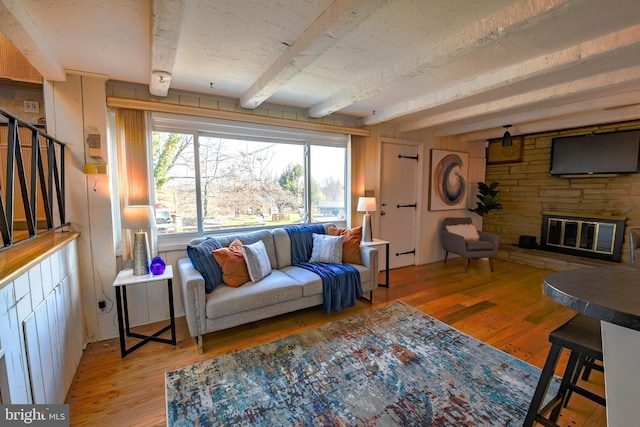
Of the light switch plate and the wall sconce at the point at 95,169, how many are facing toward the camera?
2

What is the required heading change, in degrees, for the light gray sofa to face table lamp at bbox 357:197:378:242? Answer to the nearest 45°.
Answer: approximately 90° to its left

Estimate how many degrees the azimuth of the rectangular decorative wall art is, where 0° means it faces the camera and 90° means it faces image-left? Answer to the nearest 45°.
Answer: approximately 315°

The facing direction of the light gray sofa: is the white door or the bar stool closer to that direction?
the bar stool

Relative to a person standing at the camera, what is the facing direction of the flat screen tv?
facing the viewer and to the left of the viewer

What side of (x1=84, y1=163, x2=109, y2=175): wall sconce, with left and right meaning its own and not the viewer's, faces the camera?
front

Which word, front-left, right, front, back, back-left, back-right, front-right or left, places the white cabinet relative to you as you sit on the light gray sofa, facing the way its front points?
right

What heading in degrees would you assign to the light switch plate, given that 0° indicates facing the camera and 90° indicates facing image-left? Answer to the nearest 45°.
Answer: approximately 0°

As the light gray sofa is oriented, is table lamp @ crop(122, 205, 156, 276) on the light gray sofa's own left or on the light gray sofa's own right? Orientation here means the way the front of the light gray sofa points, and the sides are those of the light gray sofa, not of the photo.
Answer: on the light gray sofa's own right

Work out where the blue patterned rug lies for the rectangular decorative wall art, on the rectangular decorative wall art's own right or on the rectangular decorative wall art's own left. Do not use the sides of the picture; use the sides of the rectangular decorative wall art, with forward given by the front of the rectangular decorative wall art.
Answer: on the rectangular decorative wall art's own right

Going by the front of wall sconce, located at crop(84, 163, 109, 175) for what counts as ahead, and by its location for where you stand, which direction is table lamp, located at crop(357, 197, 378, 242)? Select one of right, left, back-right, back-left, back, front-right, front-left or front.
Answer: left

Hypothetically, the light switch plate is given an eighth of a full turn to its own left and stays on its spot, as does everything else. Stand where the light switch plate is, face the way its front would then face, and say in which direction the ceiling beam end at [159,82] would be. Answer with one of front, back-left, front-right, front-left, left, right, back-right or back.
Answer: front

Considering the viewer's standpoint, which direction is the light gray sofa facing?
facing the viewer and to the right of the viewer

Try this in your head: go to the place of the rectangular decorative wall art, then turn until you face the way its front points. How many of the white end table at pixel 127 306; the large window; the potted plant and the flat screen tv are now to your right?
2

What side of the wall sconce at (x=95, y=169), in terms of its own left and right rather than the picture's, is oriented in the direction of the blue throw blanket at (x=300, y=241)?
left
